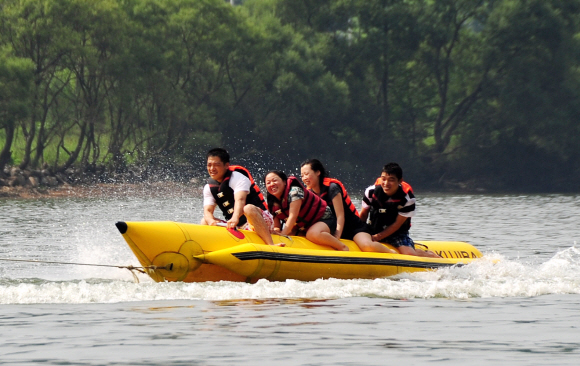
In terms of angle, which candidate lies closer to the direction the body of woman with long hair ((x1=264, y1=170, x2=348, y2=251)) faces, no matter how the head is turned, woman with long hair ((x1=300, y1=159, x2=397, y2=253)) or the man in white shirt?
the man in white shirt

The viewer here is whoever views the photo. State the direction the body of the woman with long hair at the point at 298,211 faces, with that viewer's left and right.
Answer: facing the viewer and to the left of the viewer

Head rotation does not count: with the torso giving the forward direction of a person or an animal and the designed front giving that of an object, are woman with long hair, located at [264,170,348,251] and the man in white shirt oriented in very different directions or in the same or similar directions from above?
same or similar directions

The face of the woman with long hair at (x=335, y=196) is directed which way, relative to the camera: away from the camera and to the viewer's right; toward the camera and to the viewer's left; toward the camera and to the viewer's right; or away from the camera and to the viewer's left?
toward the camera and to the viewer's left

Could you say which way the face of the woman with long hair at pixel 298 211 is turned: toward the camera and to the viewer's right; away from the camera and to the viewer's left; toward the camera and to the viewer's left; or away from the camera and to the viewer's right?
toward the camera and to the viewer's left

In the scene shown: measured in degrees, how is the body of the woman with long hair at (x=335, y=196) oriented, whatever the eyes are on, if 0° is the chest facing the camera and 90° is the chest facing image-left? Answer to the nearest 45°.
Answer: approximately 90°

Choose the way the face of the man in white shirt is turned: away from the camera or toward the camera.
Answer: toward the camera

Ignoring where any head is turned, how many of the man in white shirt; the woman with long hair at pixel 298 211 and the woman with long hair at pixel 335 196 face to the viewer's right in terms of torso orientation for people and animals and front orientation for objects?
0
